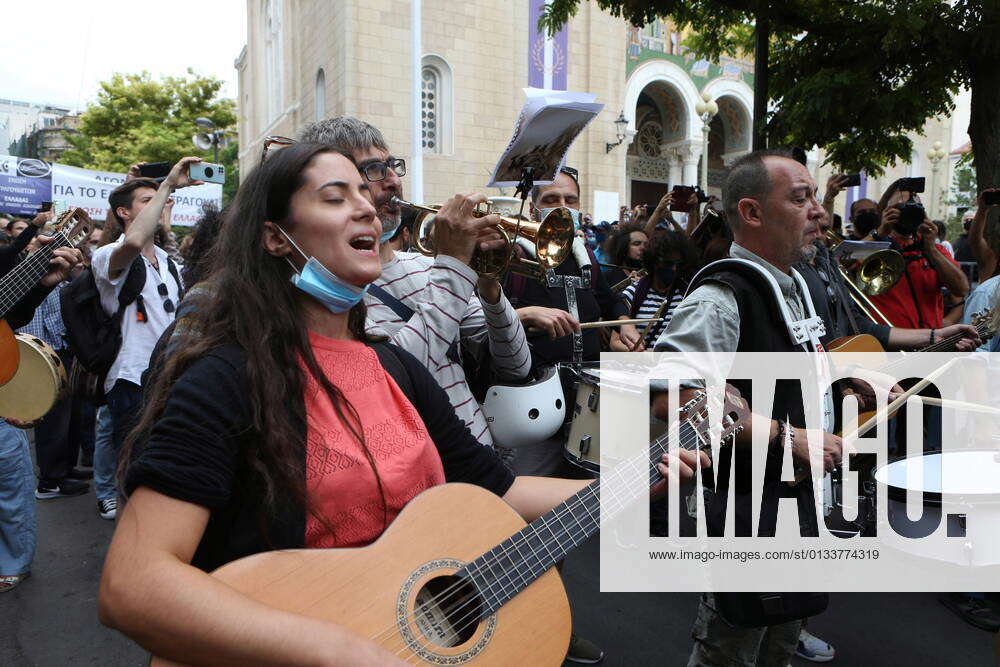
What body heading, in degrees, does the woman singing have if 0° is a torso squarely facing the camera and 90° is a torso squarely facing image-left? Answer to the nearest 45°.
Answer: approximately 315°

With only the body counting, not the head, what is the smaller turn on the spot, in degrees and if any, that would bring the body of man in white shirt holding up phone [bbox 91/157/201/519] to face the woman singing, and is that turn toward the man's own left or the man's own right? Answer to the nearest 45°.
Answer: approximately 45° to the man's own right

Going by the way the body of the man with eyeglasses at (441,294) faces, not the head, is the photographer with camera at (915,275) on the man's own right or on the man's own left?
on the man's own left

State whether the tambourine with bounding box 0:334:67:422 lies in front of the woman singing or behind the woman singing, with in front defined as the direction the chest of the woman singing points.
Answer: behind

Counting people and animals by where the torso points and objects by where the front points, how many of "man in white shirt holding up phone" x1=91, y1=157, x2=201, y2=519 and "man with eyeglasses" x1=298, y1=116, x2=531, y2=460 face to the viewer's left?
0

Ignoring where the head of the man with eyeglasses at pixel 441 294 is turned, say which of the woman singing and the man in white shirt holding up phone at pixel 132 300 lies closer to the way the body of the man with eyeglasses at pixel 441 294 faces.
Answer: the woman singing

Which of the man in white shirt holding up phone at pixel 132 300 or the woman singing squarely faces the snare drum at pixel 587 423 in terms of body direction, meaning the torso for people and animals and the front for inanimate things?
the man in white shirt holding up phone

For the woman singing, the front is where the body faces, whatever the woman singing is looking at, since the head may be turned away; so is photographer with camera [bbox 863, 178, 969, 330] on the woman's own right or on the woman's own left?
on the woman's own left

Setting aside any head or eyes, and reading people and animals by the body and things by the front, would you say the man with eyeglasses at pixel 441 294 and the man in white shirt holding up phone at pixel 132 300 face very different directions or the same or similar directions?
same or similar directions

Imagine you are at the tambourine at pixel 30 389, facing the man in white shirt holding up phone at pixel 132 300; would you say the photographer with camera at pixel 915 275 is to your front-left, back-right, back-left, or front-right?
front-right

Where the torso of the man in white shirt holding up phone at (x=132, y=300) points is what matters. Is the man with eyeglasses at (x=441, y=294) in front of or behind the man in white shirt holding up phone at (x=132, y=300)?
in front
